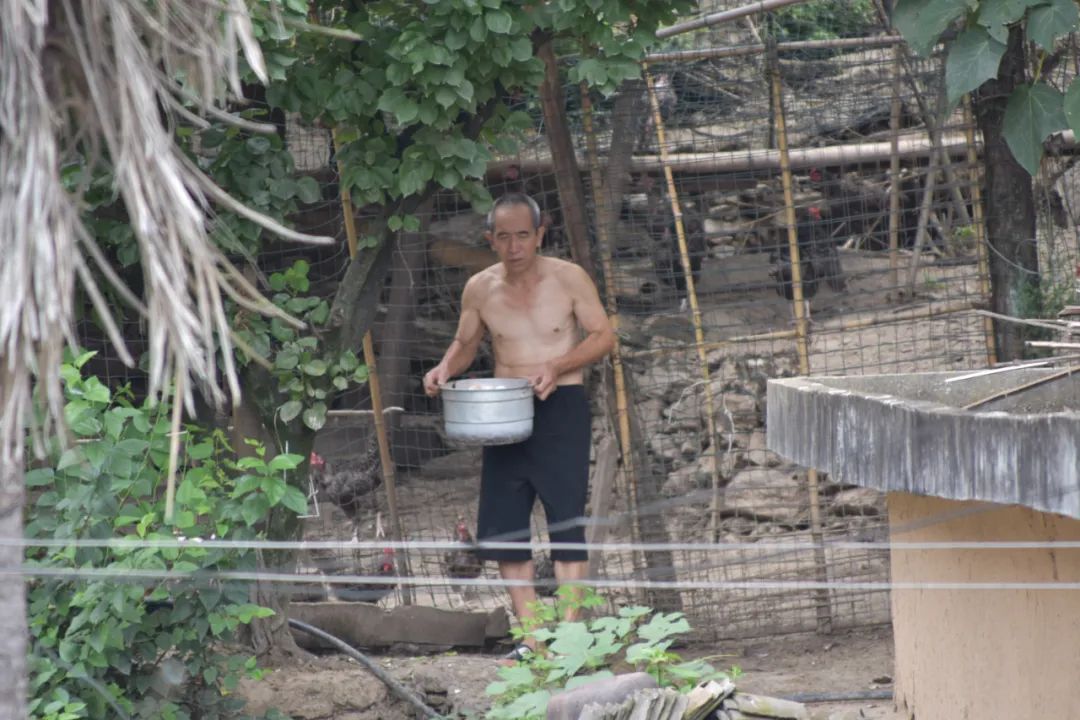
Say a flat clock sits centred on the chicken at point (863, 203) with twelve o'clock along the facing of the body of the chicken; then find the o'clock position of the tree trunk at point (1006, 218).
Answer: The tree trunk is roughly at 8 o'clock from the chicken.

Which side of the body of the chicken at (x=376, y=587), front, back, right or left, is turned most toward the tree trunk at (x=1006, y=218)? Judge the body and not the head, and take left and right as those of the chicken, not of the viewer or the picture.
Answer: front

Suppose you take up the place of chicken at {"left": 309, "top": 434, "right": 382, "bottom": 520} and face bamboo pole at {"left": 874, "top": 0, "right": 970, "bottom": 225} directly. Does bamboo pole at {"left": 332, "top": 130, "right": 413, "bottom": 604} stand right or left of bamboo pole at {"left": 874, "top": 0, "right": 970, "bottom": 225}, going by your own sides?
right

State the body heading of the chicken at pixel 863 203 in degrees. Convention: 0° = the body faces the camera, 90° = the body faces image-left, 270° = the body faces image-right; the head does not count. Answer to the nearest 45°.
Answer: approximately 90°

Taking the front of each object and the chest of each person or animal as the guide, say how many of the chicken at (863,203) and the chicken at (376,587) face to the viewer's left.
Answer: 1

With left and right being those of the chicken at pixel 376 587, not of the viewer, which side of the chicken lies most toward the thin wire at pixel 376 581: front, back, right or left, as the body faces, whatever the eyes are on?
right

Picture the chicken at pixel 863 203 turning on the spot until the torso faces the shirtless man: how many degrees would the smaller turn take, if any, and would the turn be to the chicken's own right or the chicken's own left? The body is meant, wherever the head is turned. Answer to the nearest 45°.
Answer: approximately 45° to the chicken's own left

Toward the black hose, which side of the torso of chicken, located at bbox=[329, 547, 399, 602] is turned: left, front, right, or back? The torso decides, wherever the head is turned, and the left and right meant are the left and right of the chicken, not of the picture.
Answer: right

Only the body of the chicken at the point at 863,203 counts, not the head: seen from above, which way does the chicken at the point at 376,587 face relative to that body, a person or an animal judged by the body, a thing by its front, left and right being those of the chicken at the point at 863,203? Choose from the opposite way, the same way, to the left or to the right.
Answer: the opposite way

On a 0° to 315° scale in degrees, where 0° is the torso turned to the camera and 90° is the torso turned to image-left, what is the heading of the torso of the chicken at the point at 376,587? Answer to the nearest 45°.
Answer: approximately 270°
